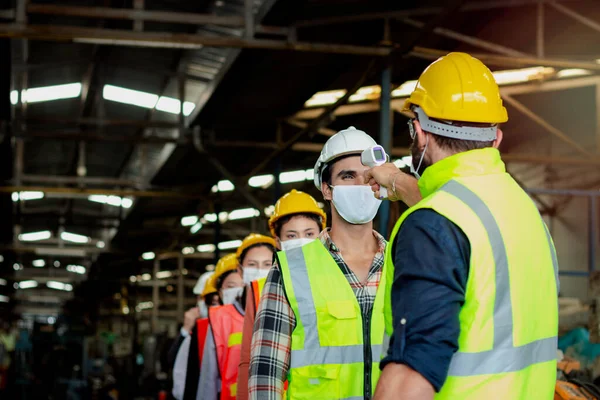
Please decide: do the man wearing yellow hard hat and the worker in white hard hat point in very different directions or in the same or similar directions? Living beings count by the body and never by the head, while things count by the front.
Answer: very different directions

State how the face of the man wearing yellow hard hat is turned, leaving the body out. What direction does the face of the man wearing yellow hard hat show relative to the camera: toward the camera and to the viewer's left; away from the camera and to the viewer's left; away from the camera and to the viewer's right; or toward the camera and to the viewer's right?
away from the camera and to the viewer's left

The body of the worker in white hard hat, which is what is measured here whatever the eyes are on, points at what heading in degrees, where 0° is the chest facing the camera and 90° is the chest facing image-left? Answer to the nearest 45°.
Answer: approximately 315°

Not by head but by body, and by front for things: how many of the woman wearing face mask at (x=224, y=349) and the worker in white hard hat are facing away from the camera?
0

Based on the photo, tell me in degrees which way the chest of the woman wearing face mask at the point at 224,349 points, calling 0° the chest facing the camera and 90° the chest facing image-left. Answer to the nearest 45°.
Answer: approximately 315°

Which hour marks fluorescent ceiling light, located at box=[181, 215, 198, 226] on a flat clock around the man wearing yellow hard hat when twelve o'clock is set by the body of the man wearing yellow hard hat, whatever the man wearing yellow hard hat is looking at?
The fluorescent ceiling light is roughly at 1 o'clock from the man wearing yellow hard hat.

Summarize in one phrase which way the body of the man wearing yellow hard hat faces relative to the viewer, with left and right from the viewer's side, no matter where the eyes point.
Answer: facing away from the viewer and to the left of the viewer

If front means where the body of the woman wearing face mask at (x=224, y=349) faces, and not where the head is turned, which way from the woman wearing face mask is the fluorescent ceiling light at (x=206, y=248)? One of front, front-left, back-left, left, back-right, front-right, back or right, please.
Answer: back-left
